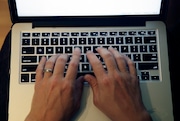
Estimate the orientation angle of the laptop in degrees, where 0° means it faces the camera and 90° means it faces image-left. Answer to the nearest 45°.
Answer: approximately 0°
